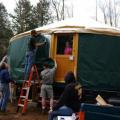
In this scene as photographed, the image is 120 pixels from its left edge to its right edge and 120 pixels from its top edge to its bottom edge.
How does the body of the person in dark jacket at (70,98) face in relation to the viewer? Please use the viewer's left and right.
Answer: facing away from the viewer and to the left of the viewer

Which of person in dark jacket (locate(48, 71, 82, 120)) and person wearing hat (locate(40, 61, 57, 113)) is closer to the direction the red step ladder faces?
the person in dark jacket

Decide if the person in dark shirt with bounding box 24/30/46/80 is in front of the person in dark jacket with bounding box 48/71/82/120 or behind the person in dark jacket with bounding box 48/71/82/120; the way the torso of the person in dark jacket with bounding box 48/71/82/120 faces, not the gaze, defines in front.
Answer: in front

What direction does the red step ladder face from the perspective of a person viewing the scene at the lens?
facing the viewer and to the left of the viewer

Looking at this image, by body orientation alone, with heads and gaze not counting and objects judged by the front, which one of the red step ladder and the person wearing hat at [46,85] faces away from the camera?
the person wearing hat

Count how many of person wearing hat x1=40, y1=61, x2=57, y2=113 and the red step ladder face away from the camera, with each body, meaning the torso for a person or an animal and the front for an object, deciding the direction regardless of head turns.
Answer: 1

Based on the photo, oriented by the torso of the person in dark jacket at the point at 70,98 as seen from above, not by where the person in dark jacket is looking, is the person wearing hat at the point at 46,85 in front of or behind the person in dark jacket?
in front

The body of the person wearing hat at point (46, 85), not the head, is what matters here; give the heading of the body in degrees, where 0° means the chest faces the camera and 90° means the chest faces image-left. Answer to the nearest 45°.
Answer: approximately 180°
